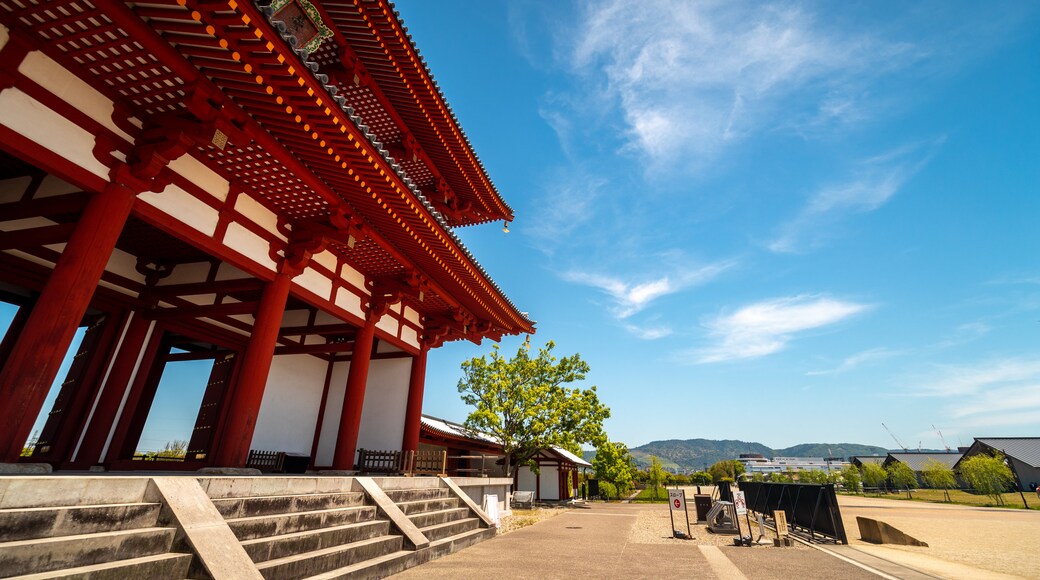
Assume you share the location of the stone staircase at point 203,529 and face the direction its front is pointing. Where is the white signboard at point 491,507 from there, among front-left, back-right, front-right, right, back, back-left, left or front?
left

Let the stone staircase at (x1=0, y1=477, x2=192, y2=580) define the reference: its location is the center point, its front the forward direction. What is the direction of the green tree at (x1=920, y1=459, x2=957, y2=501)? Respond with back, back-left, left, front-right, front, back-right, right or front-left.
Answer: front-left

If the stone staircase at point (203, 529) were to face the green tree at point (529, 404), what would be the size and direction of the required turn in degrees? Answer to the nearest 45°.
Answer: approximately 90° to its left

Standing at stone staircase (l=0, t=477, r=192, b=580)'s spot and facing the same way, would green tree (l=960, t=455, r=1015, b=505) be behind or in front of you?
in front

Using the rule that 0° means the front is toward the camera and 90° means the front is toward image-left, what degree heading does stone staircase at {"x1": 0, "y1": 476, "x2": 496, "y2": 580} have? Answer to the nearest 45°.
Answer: approximately 315°

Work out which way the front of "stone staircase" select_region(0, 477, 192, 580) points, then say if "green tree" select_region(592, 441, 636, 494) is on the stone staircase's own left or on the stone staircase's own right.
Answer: on the stone staircase's own left

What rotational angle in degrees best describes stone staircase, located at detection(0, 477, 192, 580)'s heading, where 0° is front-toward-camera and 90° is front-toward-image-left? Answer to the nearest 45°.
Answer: approximately 315°

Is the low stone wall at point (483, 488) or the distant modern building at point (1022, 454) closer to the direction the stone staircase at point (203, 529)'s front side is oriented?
the distant modern building

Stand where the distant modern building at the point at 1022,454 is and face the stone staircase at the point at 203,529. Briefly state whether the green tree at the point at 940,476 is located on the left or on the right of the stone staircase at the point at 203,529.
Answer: right

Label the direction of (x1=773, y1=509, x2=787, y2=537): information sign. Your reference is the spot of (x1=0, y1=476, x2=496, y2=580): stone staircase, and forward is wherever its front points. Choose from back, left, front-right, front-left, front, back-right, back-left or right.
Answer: front-left

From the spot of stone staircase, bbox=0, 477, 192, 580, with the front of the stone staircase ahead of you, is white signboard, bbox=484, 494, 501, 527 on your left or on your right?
on your left

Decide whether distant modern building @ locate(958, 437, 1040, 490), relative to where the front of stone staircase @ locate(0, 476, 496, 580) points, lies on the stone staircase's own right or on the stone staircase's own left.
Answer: on the stone staircase's own left

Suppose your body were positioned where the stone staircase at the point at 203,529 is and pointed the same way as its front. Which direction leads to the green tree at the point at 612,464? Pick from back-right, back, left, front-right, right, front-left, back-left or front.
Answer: left

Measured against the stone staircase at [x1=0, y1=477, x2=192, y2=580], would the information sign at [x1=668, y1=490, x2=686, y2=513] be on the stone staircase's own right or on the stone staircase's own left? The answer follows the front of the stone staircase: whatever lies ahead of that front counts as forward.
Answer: on the stone staircase's own left

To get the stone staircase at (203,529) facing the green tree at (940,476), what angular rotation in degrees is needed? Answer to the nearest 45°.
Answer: approximately 45° to its left
